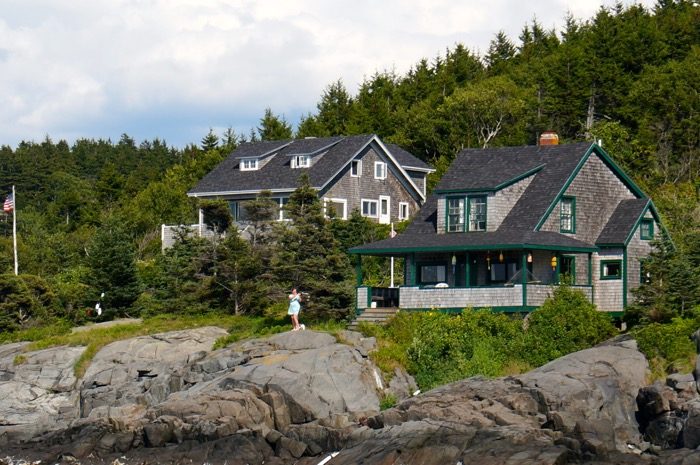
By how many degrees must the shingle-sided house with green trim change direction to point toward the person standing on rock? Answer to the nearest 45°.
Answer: approximately 45° to its right

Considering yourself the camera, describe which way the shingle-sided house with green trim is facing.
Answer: facing the viewer and to the left of the viewer
